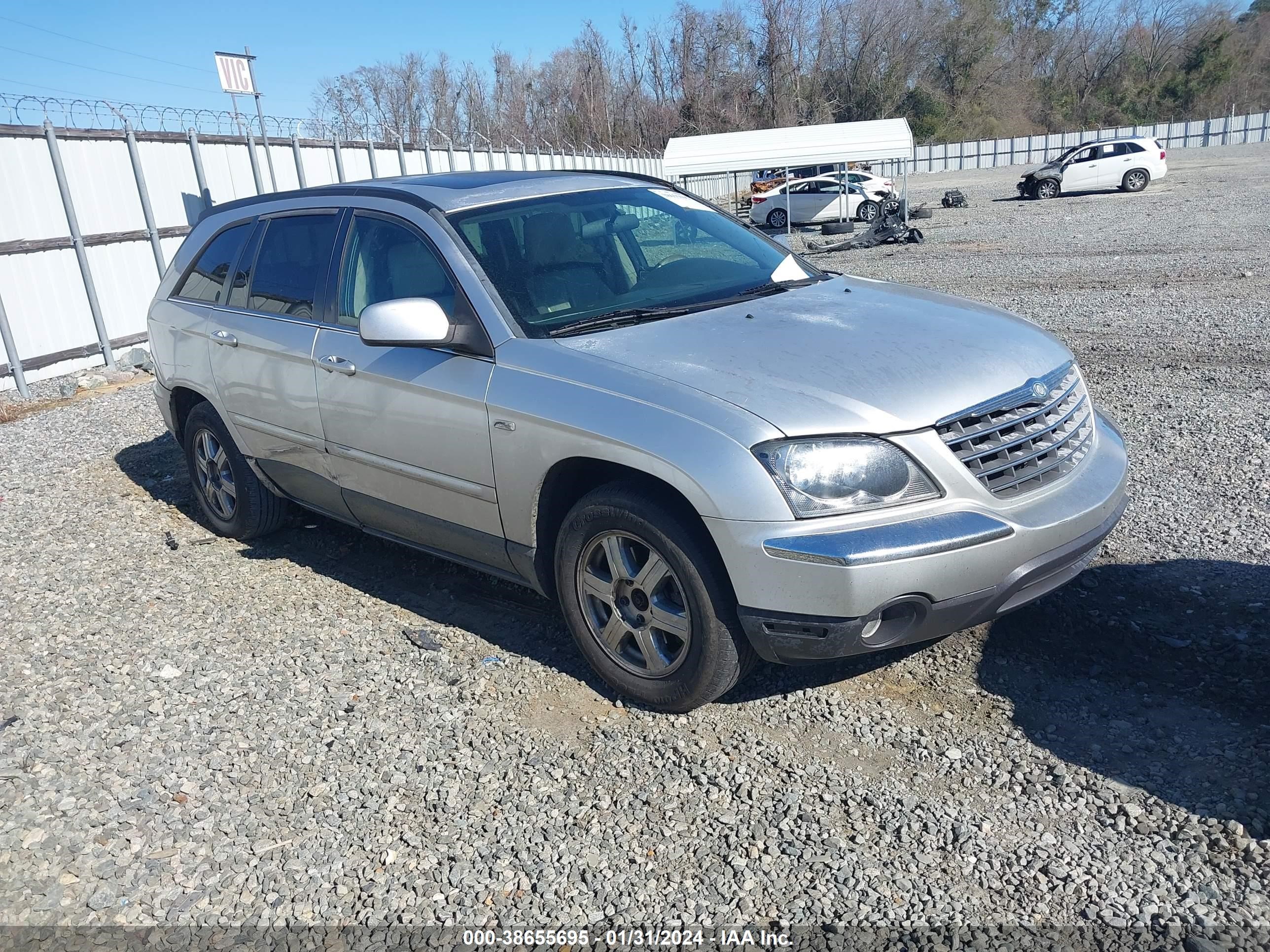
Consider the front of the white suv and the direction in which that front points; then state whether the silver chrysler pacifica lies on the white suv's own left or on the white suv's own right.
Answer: on the white suv's own left

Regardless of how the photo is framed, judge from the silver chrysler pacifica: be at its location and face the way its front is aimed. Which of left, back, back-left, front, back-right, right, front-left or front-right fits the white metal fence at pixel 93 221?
back

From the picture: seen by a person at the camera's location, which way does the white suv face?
facing to the left of the viewer

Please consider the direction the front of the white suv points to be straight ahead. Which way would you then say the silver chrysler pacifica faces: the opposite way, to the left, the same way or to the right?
the opposite way

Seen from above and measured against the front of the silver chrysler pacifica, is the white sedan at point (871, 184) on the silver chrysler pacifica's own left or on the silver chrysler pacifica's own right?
on the silver chrysler pacifica's own left

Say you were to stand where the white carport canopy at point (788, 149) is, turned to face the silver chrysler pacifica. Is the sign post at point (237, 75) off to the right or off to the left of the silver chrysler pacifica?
right

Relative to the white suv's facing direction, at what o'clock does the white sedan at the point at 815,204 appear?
The white sedan is roughly at 11 o'clock from the white suv.

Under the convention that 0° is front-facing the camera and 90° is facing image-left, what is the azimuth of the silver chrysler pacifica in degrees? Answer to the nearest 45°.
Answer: approximately 315°

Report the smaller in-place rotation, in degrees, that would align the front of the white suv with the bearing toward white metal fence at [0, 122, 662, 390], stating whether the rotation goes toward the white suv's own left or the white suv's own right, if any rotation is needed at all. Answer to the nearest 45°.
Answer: approximately 45° to the white suv's own left

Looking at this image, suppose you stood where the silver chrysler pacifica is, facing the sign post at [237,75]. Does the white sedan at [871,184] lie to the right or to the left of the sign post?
right

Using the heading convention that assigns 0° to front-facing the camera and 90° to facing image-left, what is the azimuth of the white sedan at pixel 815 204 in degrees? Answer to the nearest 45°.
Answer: approximately 270°

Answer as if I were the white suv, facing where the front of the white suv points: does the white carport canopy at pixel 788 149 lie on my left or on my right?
on my left

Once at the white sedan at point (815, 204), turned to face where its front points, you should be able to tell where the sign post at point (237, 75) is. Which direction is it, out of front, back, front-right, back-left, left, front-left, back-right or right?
back-right

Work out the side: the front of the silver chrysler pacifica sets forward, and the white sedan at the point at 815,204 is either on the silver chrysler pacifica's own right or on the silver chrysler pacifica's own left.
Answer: on the silver chrysler pacifica's own left
